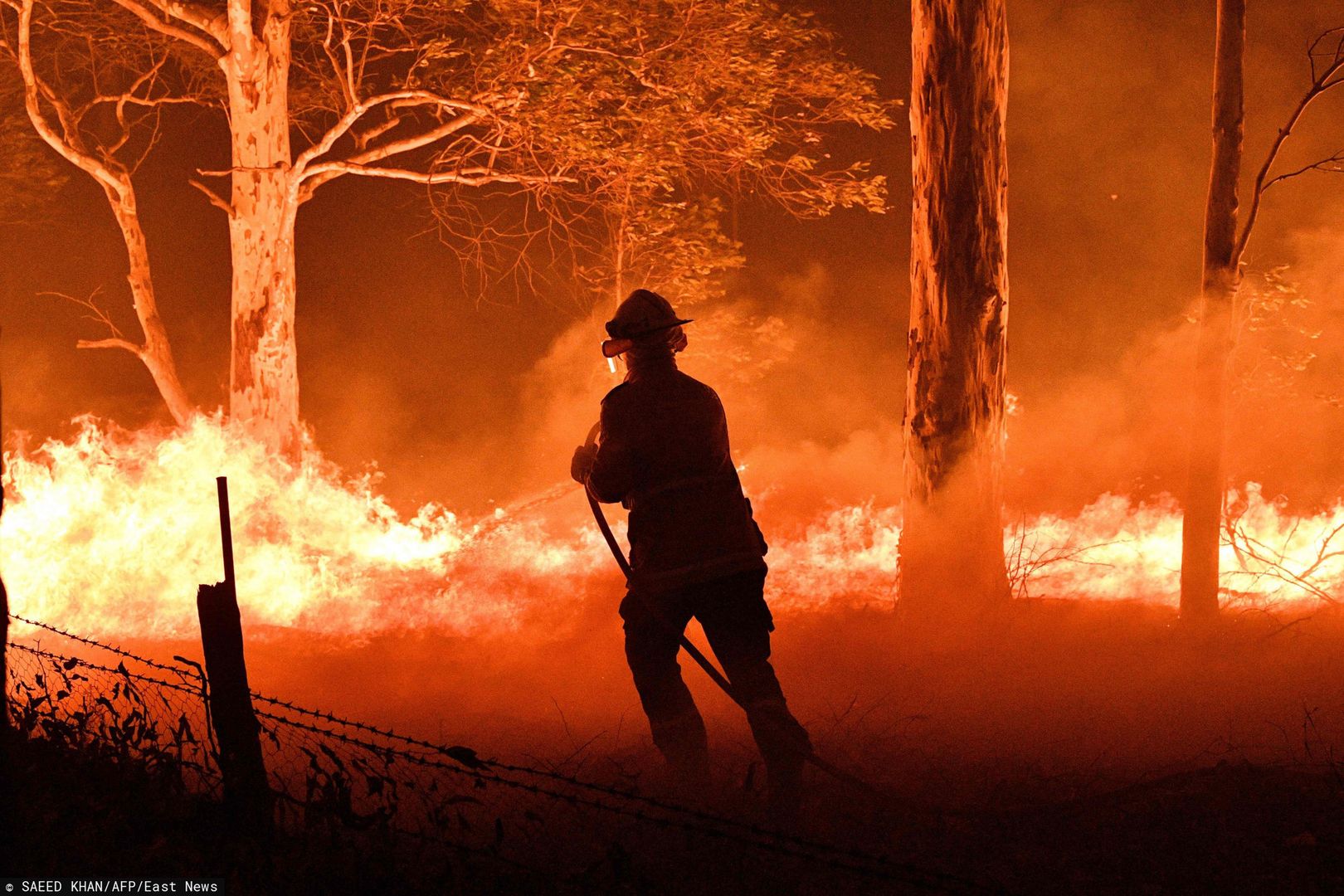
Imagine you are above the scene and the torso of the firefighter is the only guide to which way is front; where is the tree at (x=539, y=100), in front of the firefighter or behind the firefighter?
in front

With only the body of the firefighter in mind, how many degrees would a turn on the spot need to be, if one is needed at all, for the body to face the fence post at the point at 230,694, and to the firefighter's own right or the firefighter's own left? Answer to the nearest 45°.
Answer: approximately 45° to the firefighter's own left

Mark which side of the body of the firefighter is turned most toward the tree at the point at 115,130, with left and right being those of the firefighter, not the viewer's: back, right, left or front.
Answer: front

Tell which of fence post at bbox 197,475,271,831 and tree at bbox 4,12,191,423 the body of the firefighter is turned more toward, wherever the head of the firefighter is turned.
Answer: the tree

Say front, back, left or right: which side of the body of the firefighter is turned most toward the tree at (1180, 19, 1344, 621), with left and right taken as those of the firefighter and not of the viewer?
right

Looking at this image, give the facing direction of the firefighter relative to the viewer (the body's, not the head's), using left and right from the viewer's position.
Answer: facing away from the viewer and to the left of the viewer

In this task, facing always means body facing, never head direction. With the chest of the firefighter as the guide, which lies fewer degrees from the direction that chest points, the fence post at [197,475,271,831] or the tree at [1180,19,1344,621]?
the fence post
